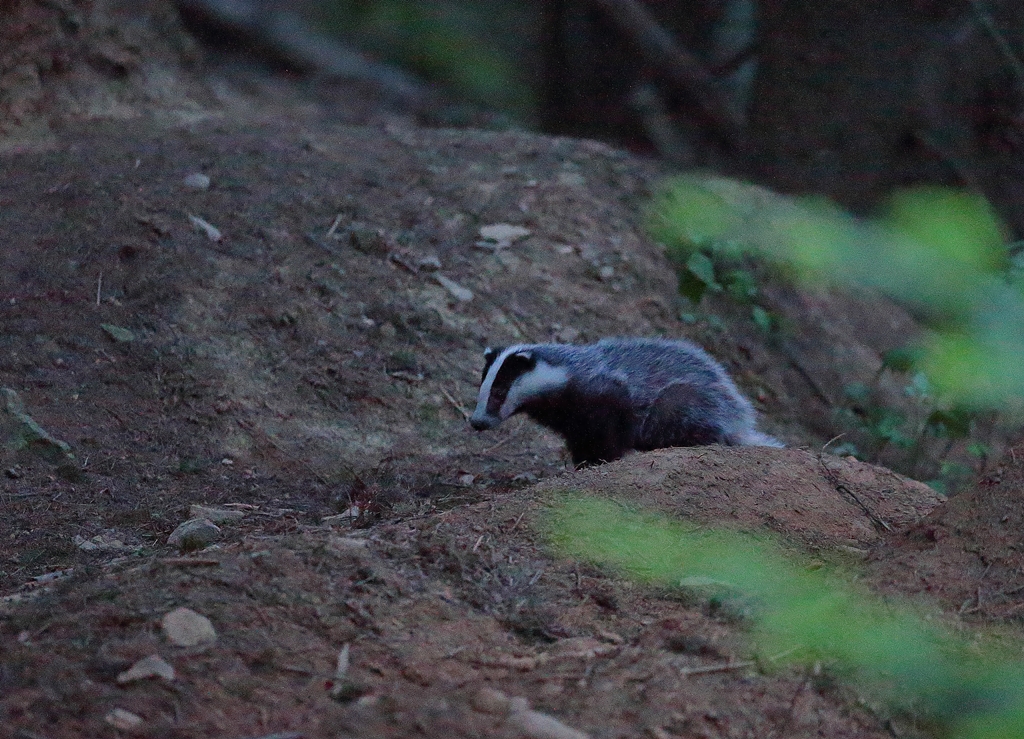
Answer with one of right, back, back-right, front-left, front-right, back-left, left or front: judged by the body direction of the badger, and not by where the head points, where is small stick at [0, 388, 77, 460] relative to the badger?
front-left

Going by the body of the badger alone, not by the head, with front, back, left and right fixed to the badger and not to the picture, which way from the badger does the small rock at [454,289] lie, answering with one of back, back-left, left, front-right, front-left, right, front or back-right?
front-right

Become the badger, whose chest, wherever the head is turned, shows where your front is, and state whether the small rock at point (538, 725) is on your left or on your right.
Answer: on your left

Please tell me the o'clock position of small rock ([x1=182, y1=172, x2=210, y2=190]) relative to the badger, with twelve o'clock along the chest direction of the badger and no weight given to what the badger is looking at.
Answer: The small rock is roughly at 1 o'clock from the badger.

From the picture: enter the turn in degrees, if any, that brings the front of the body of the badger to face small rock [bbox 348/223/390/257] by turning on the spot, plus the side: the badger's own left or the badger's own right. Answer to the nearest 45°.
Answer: approximately 45° to the badger's own right

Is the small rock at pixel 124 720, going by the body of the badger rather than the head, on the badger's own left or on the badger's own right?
on the badger's own left

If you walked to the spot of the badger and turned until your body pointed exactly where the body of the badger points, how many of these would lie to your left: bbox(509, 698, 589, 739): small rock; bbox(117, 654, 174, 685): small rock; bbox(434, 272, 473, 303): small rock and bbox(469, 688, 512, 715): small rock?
3

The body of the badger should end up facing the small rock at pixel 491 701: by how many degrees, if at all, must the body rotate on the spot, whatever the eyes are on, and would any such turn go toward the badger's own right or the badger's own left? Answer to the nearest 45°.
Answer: approximately 90° to the badger's own left

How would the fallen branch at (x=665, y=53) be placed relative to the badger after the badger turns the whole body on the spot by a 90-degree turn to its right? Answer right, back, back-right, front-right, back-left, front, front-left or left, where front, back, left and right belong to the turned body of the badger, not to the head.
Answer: front

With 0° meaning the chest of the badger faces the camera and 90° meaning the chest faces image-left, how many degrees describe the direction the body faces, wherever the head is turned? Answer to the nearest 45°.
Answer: approximately 90°
